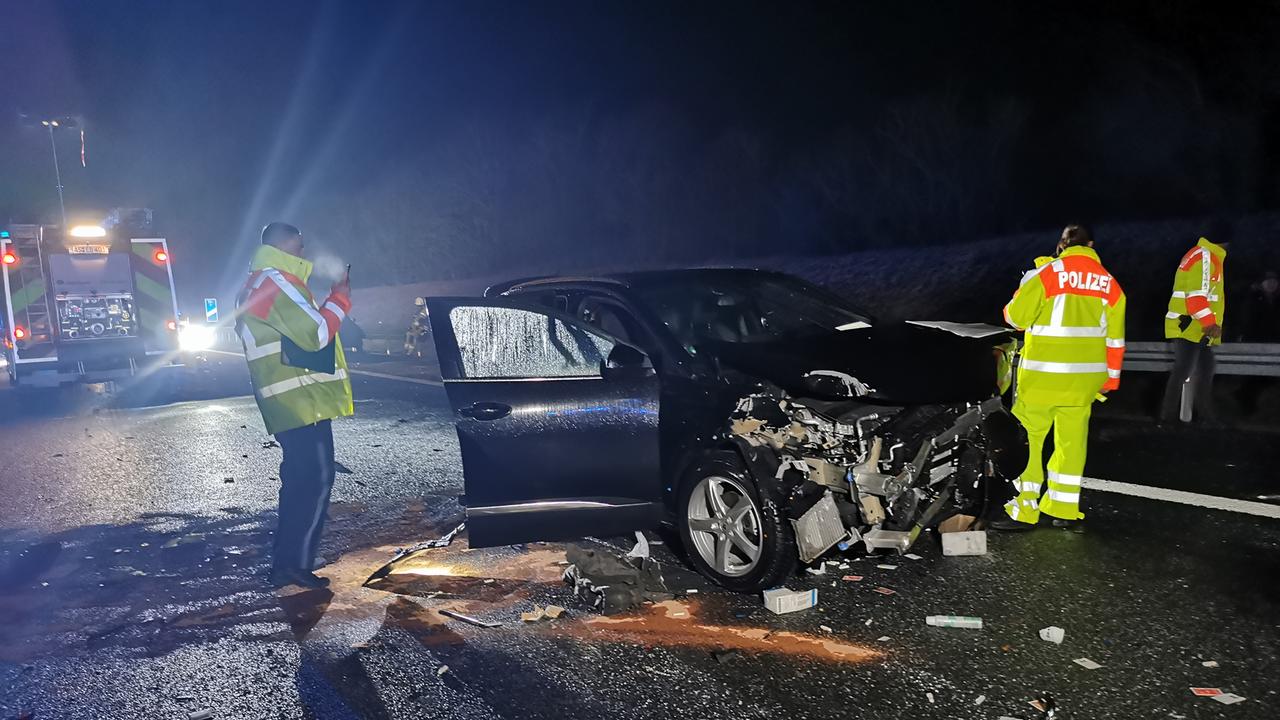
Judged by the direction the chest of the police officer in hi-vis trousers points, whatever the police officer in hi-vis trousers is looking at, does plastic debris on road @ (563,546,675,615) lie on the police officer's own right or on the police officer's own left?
on the police officer's own left

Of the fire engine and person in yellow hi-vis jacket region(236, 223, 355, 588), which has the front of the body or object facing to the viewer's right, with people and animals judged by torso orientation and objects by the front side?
the person in yellow hi-vis jacket

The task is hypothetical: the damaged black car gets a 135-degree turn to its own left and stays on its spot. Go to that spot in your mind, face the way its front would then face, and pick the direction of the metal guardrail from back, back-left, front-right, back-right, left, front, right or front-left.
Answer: front-right

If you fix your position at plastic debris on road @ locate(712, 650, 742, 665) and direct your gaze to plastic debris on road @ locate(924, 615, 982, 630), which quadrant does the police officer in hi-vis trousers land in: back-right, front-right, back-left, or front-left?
front-left

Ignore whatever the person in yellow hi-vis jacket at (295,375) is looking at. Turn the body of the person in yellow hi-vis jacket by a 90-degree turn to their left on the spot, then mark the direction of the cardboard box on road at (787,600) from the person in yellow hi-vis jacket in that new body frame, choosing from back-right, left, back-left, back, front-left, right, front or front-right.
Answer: back-right

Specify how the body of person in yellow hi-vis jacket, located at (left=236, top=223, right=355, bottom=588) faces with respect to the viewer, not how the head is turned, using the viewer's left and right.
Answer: facing to the right of the viewer

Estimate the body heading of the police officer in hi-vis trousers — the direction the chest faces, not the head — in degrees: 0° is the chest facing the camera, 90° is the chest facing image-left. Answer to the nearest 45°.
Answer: approximately 135°

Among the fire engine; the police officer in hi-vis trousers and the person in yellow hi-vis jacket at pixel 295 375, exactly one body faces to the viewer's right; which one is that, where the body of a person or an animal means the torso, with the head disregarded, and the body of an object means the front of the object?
the person in yellow hi-vis jacket

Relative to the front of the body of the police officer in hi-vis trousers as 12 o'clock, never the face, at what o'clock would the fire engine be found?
The fire engine is roughly at 11 o'clock from the police officer in hi-vis trousers.

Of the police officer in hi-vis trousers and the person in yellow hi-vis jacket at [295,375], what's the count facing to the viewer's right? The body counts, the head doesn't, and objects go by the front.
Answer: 1

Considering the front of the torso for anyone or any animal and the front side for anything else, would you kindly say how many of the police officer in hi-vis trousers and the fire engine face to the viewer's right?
0

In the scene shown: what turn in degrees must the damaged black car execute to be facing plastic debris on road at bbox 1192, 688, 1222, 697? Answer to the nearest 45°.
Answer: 0° — it already faces it

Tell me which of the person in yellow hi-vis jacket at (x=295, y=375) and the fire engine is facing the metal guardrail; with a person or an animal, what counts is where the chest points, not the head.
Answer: the person in yellow hi-vis jacket

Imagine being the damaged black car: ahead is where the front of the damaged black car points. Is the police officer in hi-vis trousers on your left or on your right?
on your left

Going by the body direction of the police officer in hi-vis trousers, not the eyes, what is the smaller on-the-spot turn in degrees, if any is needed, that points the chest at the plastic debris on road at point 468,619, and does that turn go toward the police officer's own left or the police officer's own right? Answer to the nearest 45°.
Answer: approximately 90° to the police officer's own left
